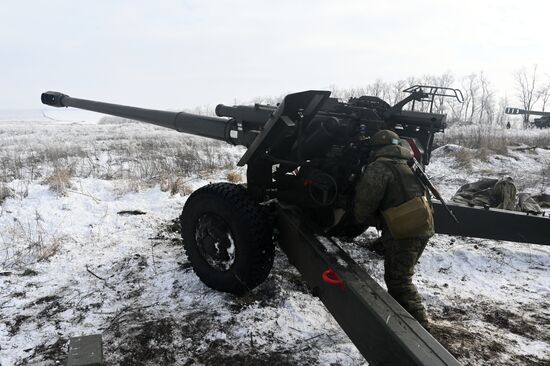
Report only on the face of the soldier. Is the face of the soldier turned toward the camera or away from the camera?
away from the camera

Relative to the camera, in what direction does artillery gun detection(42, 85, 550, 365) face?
facing away from the viewer and to the left of the viewer

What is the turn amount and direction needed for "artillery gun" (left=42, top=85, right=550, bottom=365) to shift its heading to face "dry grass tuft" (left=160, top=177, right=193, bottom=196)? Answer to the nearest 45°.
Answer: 0° — it already faces it

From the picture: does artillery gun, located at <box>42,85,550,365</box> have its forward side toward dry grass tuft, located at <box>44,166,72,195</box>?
yes
